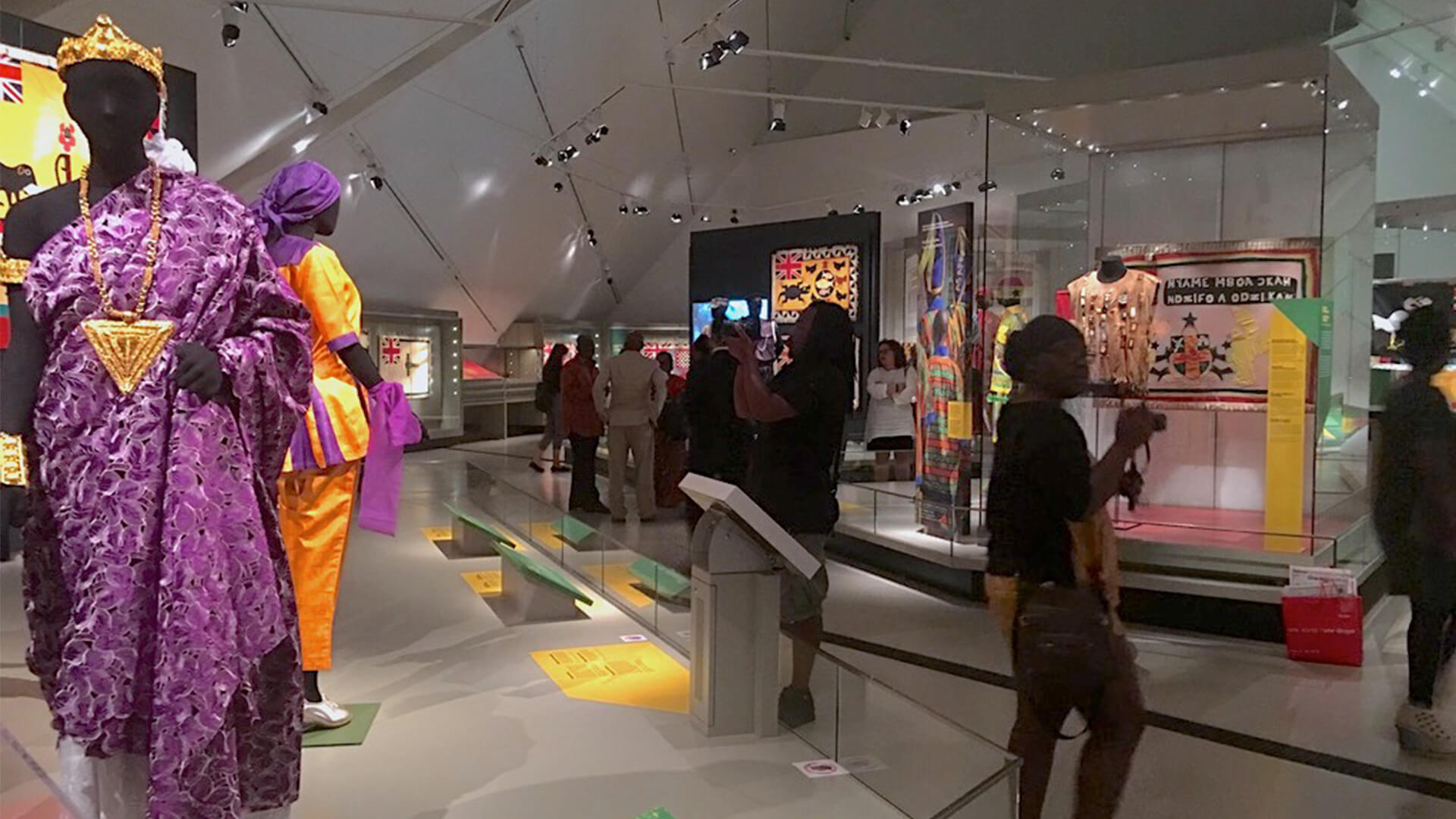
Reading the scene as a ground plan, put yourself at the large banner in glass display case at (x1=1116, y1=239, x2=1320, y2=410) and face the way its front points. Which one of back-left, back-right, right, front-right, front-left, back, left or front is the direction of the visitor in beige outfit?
right

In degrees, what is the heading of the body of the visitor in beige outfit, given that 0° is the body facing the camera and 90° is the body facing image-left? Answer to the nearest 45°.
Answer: approximately 180°

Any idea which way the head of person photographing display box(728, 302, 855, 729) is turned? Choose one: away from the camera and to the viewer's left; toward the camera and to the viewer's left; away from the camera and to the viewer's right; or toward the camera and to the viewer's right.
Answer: away from the camera and to the viewer's left

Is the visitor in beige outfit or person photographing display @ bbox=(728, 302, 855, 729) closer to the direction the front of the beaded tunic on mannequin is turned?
the person photographing display

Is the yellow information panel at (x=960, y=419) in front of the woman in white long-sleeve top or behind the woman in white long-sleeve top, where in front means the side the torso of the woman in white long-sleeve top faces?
in front

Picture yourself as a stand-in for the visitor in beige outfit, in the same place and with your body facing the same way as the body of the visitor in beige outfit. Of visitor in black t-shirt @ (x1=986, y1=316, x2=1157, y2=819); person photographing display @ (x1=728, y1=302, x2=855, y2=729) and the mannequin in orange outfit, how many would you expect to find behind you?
3

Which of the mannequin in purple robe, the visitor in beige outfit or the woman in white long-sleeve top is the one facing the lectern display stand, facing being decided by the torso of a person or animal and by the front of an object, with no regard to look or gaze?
the woman in white long-sleeve top

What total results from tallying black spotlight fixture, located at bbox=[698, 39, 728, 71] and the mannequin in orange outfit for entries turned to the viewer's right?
1

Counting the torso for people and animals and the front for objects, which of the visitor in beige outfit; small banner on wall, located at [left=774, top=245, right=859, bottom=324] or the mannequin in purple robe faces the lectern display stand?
the small banner on wall

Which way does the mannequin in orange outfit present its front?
to the viewer's right

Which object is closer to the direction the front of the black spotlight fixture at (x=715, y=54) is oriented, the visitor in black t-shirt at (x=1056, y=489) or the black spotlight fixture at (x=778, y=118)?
the visitor in black t-shirt

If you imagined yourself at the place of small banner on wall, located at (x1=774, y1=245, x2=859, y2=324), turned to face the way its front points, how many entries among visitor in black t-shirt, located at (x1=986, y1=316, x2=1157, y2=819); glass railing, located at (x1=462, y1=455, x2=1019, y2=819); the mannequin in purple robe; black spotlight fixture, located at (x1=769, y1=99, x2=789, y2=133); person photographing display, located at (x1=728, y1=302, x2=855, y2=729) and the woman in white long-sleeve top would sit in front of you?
6
